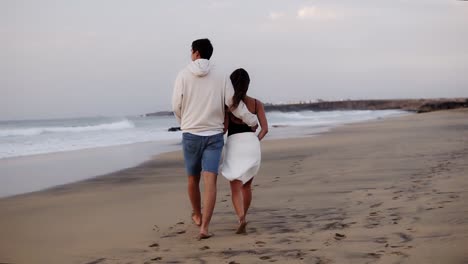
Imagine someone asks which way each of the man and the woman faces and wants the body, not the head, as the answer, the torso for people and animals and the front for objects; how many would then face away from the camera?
2

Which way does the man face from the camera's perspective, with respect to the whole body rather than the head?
away from the camera

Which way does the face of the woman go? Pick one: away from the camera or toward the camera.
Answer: away from the camera

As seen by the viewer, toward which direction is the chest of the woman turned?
away from the camera
